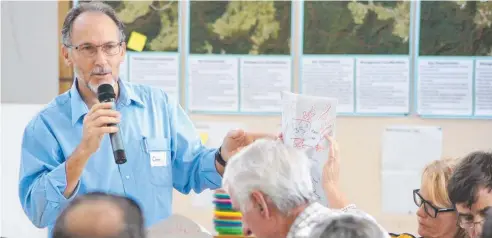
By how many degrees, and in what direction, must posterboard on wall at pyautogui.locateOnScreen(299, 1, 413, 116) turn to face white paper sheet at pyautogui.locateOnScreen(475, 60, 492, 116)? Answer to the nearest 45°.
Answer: approximately 90° to its left

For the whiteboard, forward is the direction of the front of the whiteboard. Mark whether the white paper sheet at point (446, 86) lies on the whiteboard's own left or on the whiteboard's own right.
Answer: on the whiteboard's own left

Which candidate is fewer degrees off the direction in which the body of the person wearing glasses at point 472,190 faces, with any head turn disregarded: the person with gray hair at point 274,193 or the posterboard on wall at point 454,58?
the person with gray hair

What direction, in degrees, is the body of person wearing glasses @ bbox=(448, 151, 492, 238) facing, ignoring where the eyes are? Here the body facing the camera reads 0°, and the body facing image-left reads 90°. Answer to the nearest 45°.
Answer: approximately 45°

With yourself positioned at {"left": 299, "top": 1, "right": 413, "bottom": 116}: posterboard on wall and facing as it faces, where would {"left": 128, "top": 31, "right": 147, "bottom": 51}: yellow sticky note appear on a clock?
The yellow sticky note is roughly at 3 o'clock from the posterboard on wall.

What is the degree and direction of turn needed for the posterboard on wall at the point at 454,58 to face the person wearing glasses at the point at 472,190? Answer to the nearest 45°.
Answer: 0° — it already faces them

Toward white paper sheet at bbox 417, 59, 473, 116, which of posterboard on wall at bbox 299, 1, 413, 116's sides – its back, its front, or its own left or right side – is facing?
left

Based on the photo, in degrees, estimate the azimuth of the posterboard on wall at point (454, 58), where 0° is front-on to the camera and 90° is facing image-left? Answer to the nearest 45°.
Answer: approximately 0°

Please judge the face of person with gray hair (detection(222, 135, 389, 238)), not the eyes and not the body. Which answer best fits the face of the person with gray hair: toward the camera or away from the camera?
away from the camera
